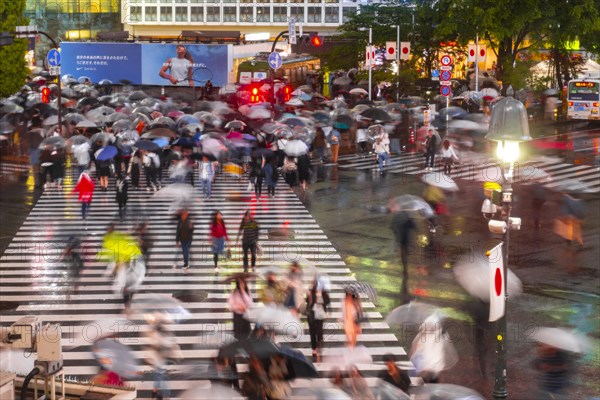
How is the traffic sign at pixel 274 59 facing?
toward the camera

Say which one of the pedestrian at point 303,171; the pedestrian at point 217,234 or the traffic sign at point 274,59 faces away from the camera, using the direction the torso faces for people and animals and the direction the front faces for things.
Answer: the pedestrian at point 303,171

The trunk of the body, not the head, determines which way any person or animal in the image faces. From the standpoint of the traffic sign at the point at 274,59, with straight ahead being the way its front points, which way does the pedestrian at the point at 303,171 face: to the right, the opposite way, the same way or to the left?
the opposite way

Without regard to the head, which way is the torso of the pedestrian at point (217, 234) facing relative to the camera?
toward the camera

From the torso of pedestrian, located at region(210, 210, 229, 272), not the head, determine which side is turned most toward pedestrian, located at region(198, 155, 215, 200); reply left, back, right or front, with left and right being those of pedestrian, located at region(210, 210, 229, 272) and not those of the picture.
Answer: back

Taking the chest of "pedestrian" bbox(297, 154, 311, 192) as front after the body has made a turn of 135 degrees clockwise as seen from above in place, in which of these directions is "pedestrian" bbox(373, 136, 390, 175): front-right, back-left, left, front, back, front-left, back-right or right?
left

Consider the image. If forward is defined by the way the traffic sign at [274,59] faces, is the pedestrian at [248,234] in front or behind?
in front

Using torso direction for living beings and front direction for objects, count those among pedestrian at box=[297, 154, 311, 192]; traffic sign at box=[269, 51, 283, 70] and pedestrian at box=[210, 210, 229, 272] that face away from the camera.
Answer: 1

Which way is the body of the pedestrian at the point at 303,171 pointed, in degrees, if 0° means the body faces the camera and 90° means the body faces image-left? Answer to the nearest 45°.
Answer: approximately 180°

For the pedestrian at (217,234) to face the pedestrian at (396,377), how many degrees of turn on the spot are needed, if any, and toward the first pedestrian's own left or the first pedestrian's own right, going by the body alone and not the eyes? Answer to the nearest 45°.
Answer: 0° — they already face them

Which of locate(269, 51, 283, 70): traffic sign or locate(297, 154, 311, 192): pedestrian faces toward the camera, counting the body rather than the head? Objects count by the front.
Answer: the traffic sign

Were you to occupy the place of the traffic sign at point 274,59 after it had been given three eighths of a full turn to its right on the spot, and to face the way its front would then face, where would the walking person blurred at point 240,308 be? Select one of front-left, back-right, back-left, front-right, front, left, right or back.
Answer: back-left

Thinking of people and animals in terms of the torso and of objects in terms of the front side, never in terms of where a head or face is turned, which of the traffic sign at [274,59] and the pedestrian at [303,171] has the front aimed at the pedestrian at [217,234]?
the traffic sign

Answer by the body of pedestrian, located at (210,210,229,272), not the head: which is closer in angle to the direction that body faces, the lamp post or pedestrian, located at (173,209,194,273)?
the lamp post
